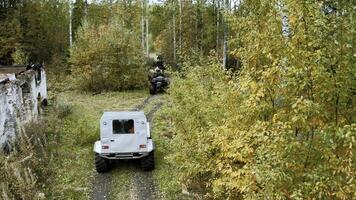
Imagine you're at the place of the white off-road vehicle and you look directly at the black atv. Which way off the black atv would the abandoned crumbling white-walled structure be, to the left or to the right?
left

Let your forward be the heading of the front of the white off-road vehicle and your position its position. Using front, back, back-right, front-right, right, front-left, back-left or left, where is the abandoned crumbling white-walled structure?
front-left

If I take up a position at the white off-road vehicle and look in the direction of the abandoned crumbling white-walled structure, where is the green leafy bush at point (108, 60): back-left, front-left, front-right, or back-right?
front-right

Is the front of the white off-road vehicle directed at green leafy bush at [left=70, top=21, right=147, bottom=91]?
yes

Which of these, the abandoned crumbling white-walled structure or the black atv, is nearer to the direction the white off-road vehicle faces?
the black atv

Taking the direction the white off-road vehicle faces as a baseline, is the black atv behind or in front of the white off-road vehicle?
in front

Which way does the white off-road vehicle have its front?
away from the camera

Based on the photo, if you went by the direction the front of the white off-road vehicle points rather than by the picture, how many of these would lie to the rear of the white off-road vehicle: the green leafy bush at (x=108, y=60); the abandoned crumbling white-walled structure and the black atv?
0

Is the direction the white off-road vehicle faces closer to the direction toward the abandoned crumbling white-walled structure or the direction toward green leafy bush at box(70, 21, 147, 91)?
the green leafy bush
